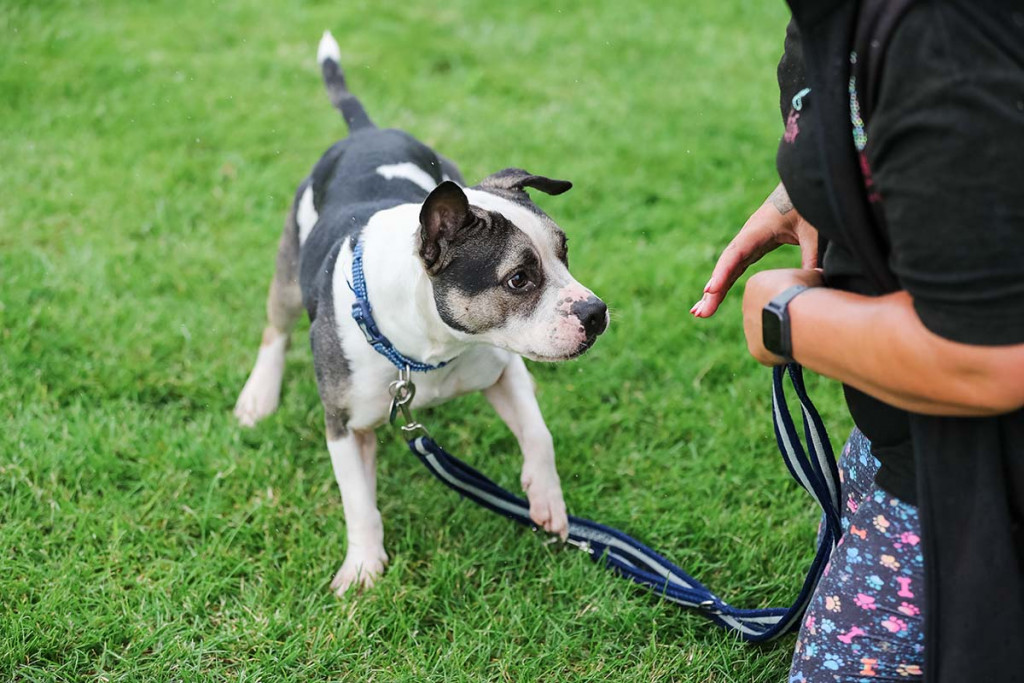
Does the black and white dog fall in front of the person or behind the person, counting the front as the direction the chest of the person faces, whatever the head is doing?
in front

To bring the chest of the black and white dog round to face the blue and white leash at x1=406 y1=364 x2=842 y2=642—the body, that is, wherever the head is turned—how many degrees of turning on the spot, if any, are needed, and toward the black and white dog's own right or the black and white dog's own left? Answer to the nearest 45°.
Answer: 0° — it already faces it

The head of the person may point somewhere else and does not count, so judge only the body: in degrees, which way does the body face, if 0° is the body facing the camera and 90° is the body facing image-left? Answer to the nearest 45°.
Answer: approximately 90°

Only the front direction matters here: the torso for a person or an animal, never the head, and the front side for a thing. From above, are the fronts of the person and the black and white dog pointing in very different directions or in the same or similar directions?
very different directions

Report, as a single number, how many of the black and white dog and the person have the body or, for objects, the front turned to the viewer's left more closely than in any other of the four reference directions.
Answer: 1

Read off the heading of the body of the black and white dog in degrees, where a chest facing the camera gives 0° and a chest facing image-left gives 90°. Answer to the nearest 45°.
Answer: approximately 315°
